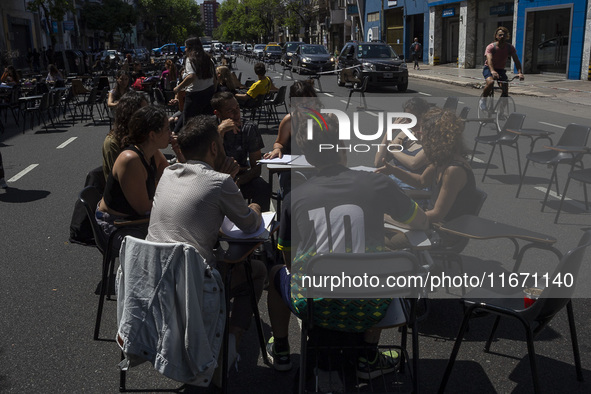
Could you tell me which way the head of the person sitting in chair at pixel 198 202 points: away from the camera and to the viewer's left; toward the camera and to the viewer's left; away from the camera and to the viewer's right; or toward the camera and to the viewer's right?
away from the camera and to the viewer's right

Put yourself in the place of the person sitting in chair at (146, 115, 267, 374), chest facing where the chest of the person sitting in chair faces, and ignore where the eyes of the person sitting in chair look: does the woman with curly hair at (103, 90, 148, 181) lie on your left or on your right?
on your left

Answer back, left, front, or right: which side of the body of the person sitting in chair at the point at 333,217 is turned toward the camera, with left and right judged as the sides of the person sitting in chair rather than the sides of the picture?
back

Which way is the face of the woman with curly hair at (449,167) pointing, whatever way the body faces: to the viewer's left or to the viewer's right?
to the viewer's left

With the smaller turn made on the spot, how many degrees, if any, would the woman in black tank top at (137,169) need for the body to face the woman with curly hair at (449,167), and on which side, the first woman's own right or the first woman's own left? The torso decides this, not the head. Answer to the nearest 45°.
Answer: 0° — they already face them

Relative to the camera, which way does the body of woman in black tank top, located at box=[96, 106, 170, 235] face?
to the viewer's right

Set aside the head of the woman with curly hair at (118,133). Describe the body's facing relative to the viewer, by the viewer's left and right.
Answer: facing to the right of the viewer

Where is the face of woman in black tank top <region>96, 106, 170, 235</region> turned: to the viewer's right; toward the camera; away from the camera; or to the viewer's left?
to the viewer's right

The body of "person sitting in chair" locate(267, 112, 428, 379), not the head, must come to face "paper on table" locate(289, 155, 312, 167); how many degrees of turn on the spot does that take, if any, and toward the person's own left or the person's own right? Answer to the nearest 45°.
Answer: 0° — they already face it

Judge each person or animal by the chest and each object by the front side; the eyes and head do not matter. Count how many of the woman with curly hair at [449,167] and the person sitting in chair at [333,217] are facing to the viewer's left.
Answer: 1

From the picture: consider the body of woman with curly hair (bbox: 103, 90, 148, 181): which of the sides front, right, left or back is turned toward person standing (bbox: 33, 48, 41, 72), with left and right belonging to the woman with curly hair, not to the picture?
left

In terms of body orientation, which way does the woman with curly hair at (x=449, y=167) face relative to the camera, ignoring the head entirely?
to the viewer's left

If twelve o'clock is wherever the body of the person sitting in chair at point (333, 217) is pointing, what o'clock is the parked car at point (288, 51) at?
The parked car is roughly at 12 o'clock from the person sitting in chair.

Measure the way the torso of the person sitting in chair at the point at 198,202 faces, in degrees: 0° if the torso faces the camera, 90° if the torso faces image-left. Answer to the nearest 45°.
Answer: approximately 225°
